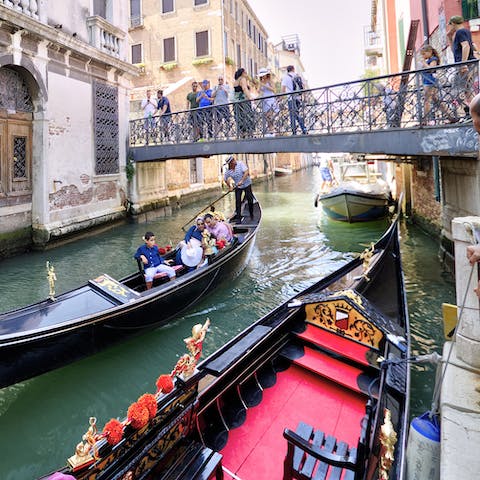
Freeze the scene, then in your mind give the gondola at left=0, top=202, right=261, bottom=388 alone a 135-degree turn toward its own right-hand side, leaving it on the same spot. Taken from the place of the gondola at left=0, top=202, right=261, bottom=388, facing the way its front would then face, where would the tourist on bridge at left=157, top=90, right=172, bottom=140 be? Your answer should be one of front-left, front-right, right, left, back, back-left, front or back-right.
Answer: front

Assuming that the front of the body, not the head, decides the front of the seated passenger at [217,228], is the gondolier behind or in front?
behind

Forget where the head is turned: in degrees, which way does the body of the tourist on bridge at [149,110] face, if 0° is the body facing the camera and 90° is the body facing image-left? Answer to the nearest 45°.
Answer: approximately 0°
